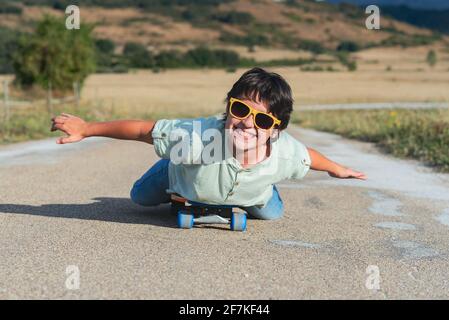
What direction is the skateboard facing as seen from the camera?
toward the camera

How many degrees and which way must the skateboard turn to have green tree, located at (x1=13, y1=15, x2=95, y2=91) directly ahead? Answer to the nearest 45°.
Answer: approximately 180°
